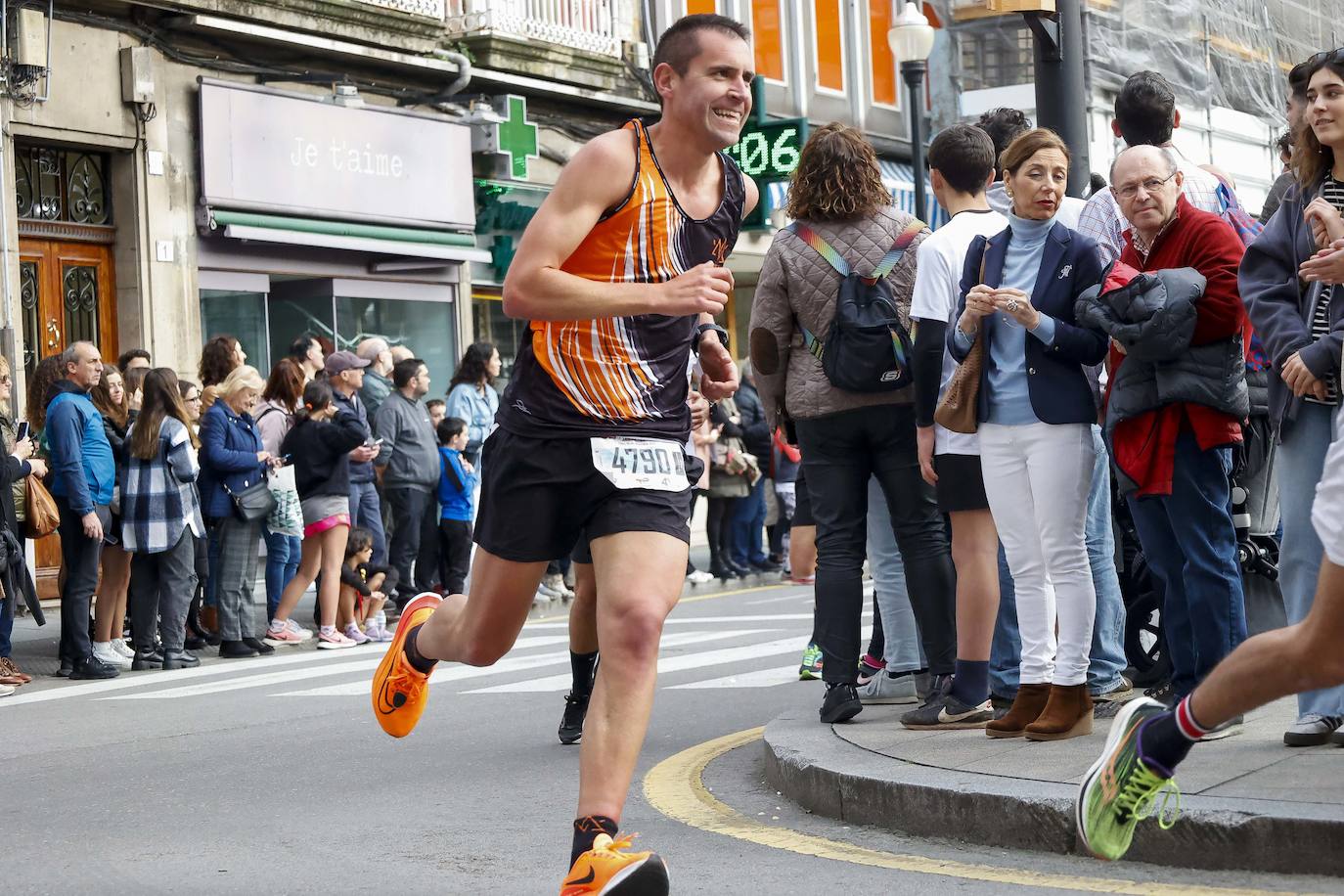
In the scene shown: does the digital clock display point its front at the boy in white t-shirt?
yes

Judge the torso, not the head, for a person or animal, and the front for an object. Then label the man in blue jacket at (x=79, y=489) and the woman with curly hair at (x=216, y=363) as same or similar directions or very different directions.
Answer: same or similar directions

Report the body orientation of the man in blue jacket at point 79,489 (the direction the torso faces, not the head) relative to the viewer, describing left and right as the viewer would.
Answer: facing to the right of the viewer

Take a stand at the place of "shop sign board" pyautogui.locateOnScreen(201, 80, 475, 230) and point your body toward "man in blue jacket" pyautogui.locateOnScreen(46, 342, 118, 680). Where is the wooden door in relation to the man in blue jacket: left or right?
right

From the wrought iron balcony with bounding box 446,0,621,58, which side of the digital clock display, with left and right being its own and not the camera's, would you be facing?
right

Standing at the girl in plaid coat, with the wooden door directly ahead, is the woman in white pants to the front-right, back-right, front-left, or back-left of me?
back-right

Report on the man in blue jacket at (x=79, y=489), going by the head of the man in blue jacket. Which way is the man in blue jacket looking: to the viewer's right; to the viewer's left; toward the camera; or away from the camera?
to the viewer's right

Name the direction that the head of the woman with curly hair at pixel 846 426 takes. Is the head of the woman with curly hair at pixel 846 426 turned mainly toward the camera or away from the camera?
away from the camera

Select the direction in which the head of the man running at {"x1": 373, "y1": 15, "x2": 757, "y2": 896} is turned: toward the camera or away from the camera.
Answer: toward the camera

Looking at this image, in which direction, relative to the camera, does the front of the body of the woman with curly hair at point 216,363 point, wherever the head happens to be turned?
to the viewer's right

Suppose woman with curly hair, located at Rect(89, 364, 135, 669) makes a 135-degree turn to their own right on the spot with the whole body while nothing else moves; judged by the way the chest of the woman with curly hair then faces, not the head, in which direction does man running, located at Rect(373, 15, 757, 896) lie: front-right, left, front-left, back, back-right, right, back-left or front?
left

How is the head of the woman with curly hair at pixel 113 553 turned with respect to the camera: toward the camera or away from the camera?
toward the camera

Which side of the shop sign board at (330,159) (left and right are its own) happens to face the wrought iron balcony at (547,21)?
left

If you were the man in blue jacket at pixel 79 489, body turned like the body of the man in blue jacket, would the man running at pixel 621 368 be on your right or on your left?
on your right

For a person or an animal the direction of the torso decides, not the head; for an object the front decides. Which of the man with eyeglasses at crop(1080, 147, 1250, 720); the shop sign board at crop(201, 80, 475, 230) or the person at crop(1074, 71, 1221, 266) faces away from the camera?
the person at crop(1074, 71, 1221, 266)

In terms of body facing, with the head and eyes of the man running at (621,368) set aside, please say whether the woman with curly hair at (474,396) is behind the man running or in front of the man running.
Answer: behind

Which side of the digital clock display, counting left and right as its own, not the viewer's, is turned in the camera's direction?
front
